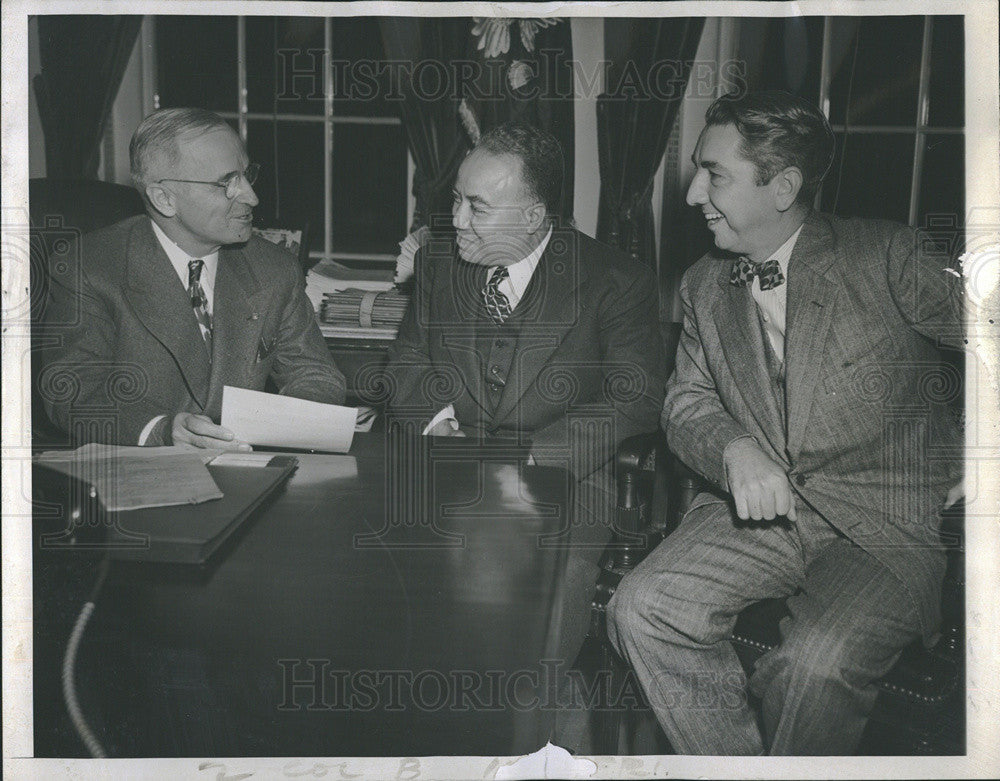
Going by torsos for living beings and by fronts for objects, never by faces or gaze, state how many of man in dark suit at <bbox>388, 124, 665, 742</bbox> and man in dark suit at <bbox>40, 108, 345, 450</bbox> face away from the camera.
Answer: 0

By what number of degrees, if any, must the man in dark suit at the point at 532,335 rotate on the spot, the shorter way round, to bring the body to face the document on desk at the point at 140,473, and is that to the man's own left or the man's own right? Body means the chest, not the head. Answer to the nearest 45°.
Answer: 0° — they already face it

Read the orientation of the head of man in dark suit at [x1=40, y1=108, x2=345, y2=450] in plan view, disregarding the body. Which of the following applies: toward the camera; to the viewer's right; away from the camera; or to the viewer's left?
to the viewer's right

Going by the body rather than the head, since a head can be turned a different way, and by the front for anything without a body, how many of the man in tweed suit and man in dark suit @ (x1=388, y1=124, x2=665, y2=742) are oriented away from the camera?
0

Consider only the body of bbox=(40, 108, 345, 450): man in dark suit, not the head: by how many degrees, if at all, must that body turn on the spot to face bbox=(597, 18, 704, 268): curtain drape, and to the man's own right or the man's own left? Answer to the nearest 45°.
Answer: approximately 45° to the man's own left

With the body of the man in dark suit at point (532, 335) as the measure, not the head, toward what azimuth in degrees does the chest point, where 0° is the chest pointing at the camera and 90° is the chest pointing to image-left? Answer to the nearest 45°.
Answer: approximately 45°

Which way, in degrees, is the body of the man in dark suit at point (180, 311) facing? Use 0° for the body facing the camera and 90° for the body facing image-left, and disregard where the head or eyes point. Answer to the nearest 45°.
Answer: approximately 315°
